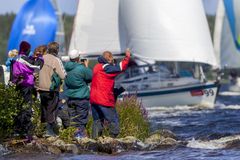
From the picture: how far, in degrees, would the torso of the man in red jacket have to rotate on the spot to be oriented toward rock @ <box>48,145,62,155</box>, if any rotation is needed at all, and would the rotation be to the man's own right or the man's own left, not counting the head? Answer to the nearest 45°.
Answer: approximately 180°

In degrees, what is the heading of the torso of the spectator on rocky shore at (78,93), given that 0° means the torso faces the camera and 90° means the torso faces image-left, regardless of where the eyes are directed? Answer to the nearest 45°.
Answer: approximately 225°

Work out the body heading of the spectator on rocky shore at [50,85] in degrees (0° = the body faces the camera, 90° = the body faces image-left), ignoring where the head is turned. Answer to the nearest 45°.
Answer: approximately 225°

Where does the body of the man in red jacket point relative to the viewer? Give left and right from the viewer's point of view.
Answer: facing away from the viewer and to the right of the viewer

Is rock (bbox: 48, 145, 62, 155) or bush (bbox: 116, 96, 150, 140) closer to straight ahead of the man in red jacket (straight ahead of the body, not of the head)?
the bush
